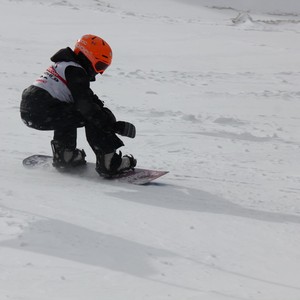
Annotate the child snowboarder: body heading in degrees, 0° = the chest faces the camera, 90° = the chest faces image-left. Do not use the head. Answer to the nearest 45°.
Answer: approximately 270°
